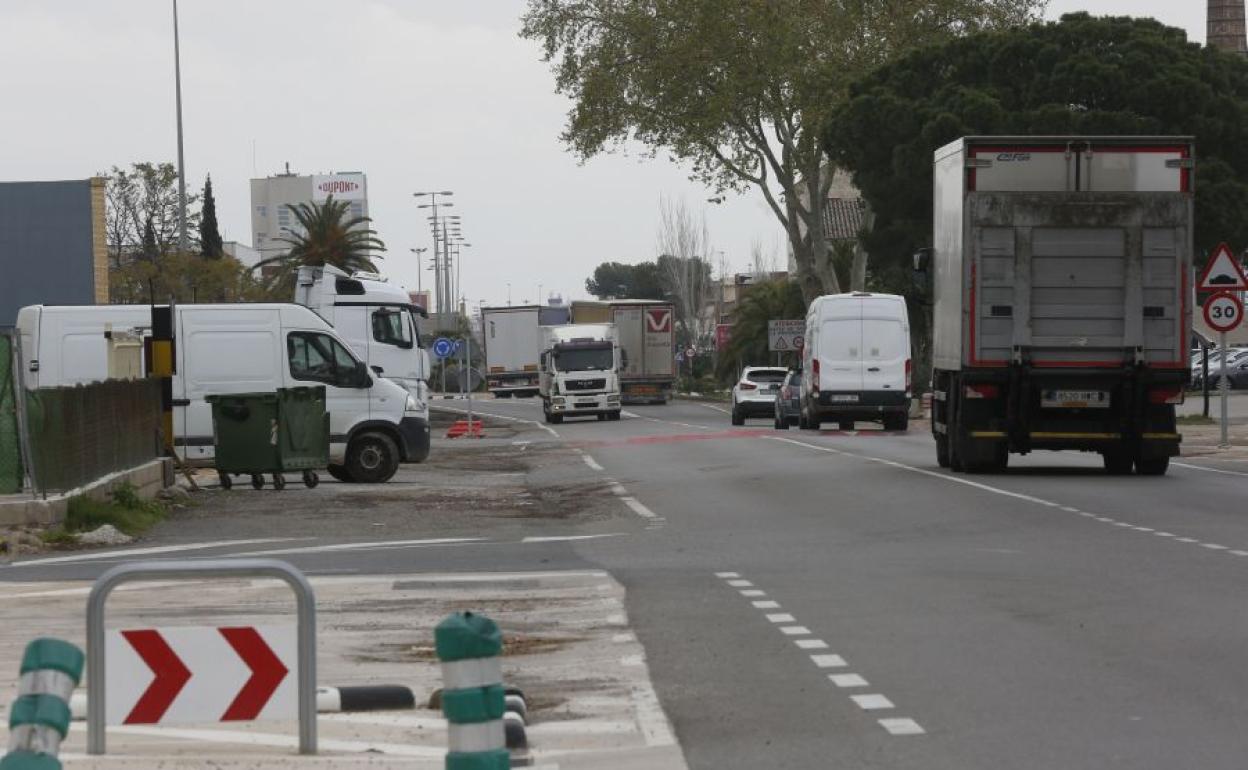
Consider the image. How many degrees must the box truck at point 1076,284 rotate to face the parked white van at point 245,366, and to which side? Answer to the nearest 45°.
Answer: approximately 90° to its left

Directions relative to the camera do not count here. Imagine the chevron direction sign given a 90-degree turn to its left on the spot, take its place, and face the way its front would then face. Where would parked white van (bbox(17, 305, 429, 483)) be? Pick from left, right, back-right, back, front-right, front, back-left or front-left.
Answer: left

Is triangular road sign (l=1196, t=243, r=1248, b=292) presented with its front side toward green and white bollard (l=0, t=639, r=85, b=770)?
yes

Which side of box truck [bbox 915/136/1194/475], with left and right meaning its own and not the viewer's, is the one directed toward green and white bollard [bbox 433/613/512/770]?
back

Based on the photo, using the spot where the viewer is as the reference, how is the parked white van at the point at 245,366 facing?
facing to the right of the viewer

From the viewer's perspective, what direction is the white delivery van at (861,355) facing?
away from the camera

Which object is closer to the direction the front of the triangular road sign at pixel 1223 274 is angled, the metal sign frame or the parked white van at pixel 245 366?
the metal sign frame

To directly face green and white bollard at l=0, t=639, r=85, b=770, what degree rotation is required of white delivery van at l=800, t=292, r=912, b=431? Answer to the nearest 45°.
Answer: approximately 180°

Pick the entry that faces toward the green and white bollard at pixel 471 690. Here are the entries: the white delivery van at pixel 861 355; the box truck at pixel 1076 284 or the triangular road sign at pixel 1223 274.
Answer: the triangular road sign

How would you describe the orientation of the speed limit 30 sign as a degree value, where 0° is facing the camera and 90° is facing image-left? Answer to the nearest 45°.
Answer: approximately 0°

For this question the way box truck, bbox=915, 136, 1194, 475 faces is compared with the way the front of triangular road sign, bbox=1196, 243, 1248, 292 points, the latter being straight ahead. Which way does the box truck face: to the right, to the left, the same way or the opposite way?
the opposite way

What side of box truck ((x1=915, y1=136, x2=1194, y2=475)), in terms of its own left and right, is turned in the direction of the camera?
back

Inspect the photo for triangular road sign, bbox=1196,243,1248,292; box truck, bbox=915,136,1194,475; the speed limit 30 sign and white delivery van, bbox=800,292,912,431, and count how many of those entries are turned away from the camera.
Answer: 2

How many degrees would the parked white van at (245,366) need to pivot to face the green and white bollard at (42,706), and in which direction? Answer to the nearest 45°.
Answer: approximately 90° to its right
